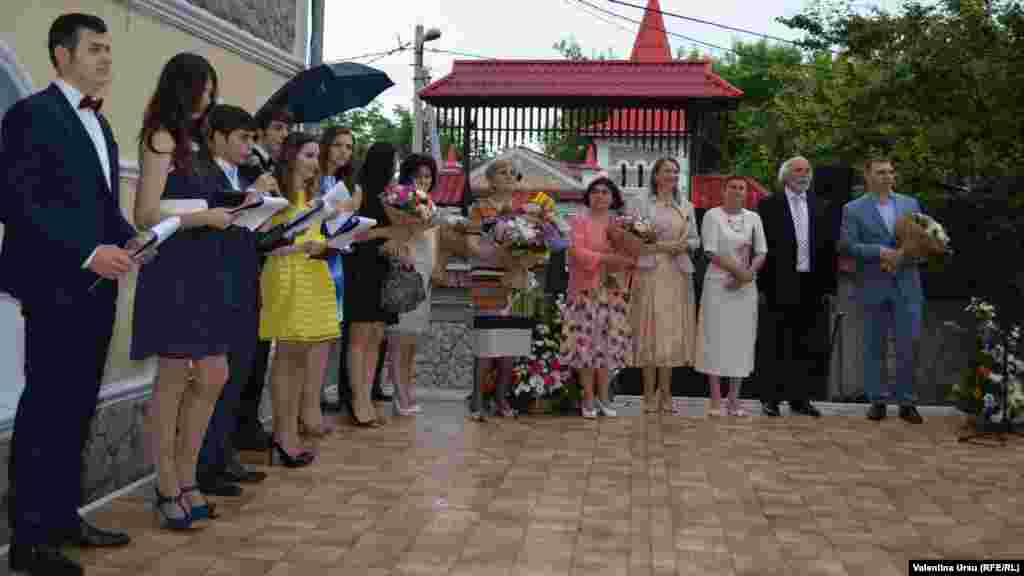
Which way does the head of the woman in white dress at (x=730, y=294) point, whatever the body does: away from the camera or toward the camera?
toward the camera

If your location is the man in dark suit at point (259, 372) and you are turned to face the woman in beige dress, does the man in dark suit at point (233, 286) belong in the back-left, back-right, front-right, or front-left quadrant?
back-right

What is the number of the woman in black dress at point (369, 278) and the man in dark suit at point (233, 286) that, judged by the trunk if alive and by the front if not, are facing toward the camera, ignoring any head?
0

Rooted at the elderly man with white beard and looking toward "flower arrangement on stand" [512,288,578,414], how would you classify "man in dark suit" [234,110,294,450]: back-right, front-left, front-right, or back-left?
front-left

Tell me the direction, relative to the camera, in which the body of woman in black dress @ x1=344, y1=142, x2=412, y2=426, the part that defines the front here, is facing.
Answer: to the viewer's right

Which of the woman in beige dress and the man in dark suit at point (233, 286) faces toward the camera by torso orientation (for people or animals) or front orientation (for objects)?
the woman in beige dress

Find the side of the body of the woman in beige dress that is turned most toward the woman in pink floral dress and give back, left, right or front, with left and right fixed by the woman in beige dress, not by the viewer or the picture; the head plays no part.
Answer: right

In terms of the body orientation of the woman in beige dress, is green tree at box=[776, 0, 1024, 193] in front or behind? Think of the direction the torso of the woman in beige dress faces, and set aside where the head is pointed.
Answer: behind

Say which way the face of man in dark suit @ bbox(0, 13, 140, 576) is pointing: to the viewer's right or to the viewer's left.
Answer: to the viewer's right

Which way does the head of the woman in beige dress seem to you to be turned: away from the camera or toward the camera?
toward the camera

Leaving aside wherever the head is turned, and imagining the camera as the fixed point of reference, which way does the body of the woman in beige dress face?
toward the camera

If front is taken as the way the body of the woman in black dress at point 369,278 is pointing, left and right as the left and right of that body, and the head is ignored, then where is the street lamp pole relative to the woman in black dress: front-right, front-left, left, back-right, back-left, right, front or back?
left

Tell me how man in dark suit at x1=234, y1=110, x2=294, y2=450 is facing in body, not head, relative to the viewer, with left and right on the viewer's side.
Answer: facing the viewer and to the right of the viewer

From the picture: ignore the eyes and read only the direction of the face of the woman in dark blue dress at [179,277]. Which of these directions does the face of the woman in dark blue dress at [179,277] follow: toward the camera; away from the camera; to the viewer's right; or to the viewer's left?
to the viewer's right
